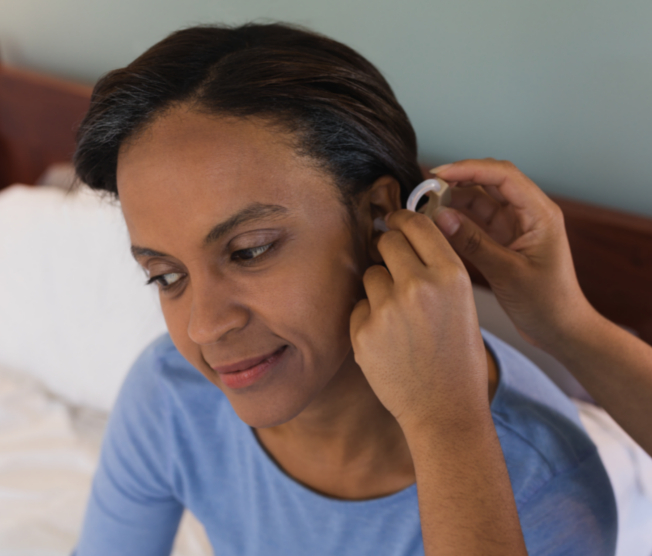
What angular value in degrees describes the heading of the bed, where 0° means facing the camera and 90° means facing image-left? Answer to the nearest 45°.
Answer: approximately 45°

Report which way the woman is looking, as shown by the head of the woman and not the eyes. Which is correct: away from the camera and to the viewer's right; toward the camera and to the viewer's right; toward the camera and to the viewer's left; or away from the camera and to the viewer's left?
toward the camera and to the viewer's left
